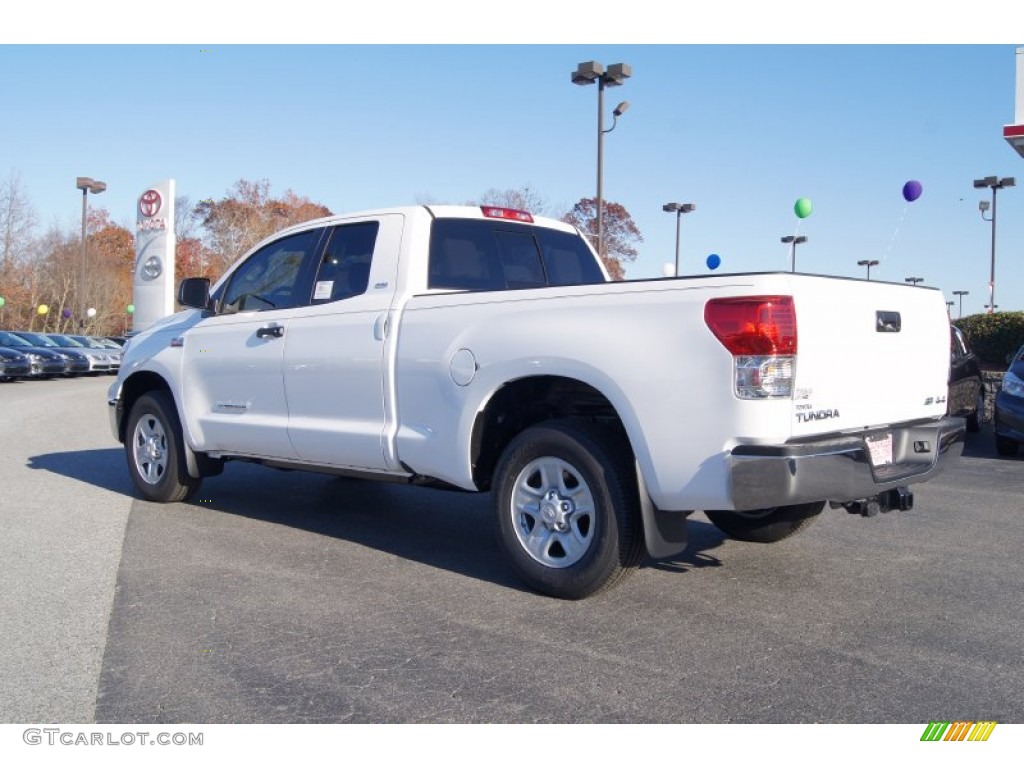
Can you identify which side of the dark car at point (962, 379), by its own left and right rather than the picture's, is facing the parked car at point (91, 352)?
right

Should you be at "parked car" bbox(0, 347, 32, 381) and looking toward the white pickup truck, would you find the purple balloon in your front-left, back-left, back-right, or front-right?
front-left

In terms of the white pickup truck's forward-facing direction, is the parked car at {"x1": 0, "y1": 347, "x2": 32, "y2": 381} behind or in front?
in front

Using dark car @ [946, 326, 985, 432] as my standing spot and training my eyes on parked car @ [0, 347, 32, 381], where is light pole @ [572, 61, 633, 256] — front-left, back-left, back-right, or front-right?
front-right

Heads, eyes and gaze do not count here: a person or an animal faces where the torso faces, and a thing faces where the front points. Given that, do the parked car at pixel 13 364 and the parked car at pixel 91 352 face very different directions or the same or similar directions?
same or similar directions

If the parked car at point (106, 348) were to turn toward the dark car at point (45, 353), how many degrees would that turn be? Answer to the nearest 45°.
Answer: approximately 45° to its right

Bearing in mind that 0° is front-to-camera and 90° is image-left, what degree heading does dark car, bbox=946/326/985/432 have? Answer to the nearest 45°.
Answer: approximately 45°

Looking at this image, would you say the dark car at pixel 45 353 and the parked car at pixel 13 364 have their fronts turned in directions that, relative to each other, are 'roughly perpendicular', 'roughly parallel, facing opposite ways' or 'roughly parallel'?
roughly parallel
